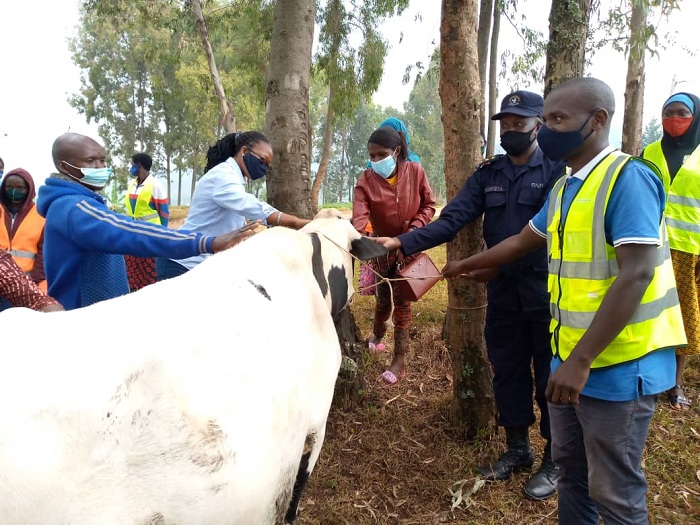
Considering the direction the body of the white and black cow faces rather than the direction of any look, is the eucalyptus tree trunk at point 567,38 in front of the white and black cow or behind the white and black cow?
in front

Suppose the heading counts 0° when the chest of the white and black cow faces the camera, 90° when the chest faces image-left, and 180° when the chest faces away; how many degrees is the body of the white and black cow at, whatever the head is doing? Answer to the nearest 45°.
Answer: approximately 225°

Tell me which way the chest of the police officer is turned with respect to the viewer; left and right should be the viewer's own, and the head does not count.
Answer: facing the viewer and to the left of the viewer

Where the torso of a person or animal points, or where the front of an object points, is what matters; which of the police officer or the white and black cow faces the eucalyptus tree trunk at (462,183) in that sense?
the white and black cow

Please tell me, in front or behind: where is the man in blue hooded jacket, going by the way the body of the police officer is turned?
in front

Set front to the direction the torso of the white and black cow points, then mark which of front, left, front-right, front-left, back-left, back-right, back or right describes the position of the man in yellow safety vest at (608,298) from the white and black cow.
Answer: front-right

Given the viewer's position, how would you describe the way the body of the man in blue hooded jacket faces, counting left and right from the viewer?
facing to the right of the viewer

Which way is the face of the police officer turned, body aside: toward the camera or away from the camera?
toward the camera

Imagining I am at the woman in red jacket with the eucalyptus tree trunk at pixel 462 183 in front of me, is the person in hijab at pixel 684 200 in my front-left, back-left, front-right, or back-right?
front-left

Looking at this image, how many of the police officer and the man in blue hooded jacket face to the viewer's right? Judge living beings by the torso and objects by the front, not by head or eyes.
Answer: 1
